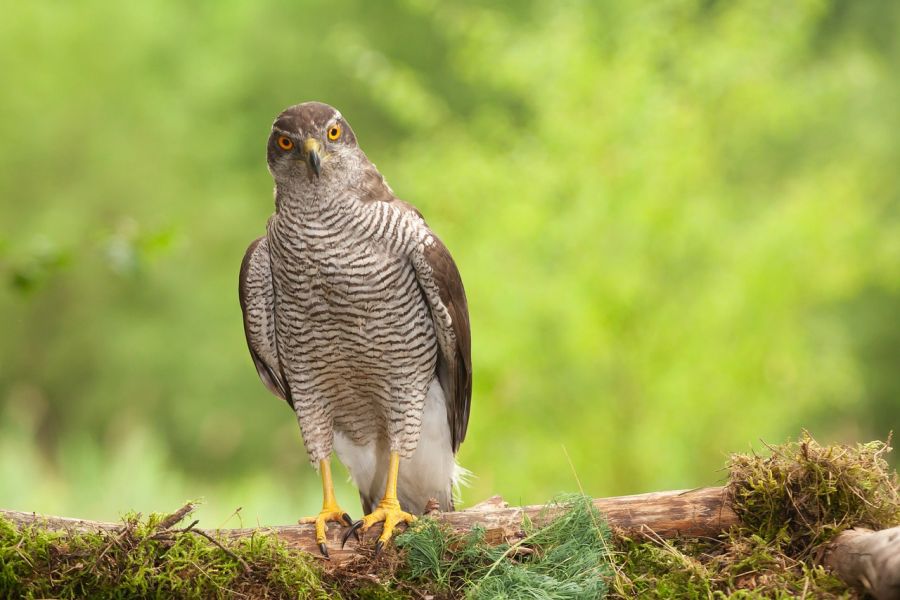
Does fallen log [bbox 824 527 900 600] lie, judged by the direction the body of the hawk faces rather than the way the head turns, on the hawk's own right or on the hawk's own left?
on the hawk's own left

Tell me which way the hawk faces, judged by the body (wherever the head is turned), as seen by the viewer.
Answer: toward the camera

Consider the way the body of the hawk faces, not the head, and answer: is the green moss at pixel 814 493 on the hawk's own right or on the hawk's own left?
on the hawk's own left
